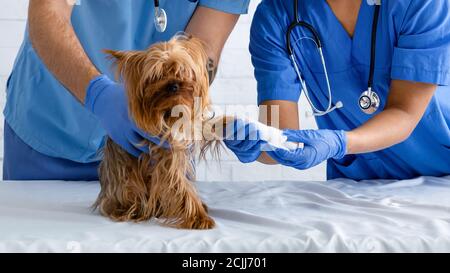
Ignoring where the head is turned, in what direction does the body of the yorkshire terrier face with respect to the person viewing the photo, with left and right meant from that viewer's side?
facing the viewer and to the right of the viewer

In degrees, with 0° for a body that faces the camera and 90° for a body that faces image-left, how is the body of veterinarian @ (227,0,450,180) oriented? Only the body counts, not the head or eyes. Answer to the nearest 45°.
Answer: approximately 45°

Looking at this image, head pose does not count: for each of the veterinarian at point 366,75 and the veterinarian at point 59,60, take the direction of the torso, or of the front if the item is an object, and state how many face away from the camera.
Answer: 0
